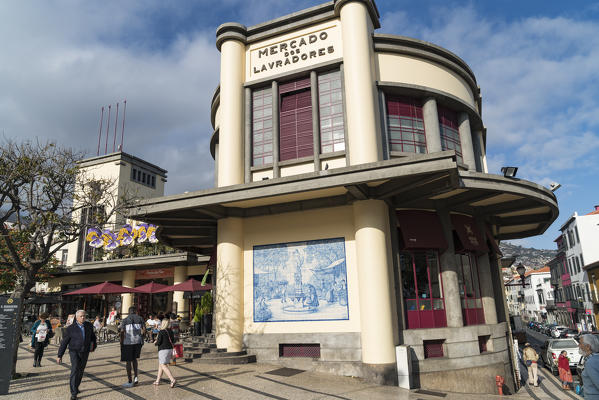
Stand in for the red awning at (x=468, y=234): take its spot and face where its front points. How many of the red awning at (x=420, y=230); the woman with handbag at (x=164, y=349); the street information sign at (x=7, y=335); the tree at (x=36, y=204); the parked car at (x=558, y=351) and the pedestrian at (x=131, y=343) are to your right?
5

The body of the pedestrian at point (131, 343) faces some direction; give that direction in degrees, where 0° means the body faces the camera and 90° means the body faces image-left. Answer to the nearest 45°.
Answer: approximately 180°

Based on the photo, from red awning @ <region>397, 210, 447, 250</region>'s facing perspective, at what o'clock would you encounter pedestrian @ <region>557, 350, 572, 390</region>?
The pedestrian is roughly at 9 o'clock from the red awning.

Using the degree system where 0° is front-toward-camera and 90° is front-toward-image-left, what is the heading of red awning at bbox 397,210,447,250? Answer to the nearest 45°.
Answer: approximately 315°

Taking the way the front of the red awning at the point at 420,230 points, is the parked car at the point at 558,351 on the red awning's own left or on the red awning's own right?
on the red awning's own left

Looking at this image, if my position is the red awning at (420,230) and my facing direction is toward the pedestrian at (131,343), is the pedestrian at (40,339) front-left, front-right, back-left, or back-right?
front-right

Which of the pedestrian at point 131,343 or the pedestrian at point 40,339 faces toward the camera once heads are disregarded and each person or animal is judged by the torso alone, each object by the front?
the pedestrian at point 40,339

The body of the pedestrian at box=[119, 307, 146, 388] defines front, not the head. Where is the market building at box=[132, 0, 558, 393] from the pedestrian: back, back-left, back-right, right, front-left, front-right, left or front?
right

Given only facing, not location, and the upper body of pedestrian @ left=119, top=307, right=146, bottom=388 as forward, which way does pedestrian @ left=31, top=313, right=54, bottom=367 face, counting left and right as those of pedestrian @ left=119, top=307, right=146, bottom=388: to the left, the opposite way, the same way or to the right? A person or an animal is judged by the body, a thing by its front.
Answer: the opposite way

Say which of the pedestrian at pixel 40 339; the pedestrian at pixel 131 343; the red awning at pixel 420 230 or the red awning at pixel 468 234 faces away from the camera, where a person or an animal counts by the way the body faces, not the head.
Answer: the pedestrian at pixel 131 343

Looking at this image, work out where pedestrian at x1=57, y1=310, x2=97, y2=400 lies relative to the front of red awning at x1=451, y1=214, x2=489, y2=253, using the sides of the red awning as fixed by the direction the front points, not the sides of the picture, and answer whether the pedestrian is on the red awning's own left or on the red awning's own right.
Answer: on the red awning's own right

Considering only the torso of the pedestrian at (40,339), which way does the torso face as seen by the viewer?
toward the camera

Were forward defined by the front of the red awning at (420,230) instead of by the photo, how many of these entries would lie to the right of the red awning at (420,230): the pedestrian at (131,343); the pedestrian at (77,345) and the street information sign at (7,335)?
3

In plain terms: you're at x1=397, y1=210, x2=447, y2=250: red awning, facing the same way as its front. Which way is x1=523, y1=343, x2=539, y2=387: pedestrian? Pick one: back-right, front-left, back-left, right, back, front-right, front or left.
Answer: left

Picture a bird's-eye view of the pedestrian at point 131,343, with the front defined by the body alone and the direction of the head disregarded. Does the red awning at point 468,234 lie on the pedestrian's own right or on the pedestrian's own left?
on the pedestrian's own right

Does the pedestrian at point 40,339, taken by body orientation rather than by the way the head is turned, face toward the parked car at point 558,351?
no
